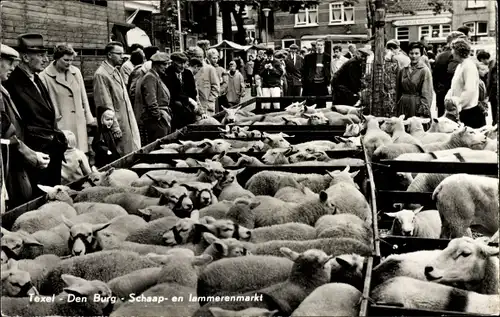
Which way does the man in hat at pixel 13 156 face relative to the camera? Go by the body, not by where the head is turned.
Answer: to the viewer's right

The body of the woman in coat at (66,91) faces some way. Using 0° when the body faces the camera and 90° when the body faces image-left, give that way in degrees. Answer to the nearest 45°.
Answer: approximately 315°

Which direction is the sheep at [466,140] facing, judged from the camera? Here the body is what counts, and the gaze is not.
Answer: to the viewer's right

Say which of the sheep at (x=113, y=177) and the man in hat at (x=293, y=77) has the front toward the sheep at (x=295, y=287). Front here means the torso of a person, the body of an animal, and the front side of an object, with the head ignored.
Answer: the man in hat

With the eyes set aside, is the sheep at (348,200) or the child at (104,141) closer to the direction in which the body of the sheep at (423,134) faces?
the child

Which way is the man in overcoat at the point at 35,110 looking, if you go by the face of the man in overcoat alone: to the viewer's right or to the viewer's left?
to the viewer's right

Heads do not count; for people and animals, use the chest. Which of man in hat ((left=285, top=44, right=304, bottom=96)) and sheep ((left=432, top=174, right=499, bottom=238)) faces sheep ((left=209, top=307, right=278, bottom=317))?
the man in hat

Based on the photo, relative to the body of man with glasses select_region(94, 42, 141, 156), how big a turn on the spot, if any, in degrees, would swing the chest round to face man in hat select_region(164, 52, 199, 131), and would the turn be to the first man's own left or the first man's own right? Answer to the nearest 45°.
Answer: approximately 90° to the first man's own left

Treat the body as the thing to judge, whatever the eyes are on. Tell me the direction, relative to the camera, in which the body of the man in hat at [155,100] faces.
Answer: to the viewer's right

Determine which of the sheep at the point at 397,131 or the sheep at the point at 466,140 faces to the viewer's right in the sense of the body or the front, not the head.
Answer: the sheep at the point at 466,140

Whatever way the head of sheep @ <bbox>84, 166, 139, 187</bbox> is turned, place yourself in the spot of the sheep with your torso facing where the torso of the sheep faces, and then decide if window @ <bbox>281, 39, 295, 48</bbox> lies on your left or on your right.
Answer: on your right

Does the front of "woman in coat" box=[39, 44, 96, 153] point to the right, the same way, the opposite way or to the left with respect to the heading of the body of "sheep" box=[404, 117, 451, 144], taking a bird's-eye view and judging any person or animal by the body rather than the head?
the opposite way

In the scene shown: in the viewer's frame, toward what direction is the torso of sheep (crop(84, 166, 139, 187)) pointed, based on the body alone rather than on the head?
to the viewer's left

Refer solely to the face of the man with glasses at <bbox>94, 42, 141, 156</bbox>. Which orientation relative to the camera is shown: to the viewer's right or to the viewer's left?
to the viewer's right

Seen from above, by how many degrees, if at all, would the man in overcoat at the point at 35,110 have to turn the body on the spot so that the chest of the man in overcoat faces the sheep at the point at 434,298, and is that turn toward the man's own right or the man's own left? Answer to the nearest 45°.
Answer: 0° — they already face it

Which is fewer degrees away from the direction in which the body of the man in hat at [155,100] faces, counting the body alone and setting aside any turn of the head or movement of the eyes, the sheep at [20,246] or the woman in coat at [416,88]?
the woman in coat
